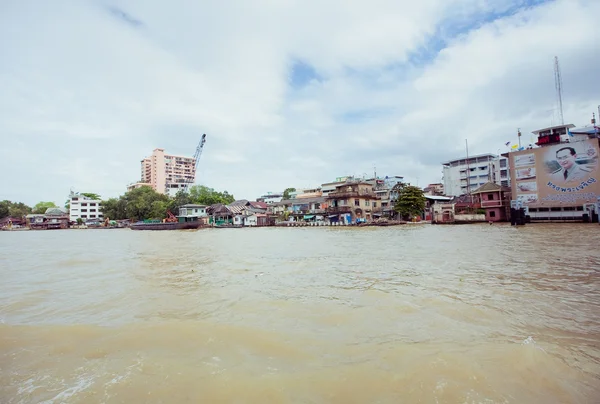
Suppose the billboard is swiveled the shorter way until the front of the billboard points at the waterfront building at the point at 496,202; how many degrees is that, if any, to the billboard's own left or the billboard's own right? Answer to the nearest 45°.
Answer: approximately 90° to the billboard's own right

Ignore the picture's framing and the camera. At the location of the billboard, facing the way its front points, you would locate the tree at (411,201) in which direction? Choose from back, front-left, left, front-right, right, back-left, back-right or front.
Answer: front-right

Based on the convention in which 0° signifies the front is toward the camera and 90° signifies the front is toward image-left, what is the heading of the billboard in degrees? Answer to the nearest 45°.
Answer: approximately 45°
